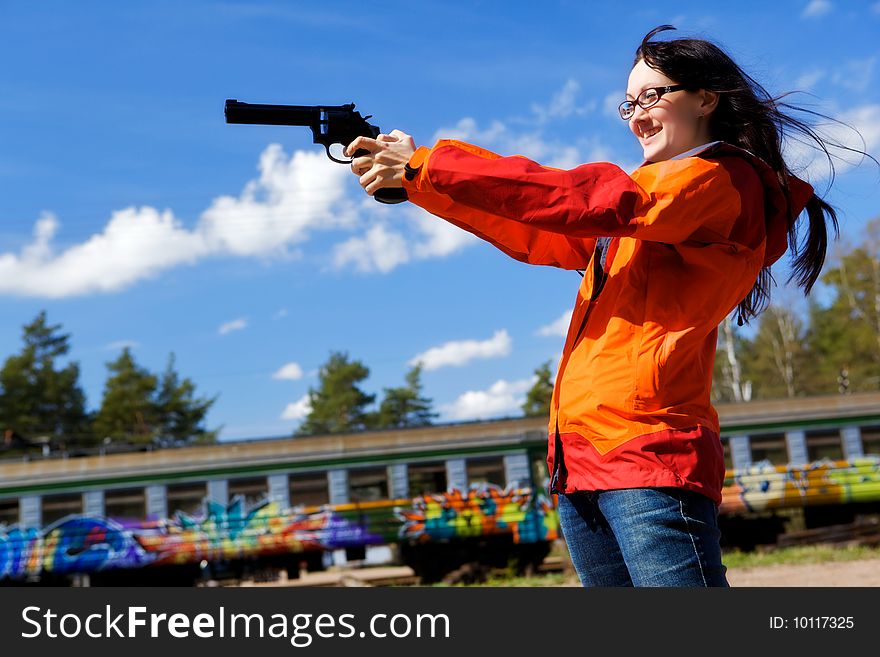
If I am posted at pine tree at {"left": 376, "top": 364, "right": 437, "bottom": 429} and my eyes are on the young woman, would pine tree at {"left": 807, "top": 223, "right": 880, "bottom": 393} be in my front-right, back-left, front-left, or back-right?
front-left

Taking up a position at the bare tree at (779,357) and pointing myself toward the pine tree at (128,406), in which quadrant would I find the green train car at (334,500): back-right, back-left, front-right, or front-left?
front-left

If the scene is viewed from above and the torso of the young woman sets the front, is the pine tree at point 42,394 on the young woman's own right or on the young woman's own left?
on the young woman's own right

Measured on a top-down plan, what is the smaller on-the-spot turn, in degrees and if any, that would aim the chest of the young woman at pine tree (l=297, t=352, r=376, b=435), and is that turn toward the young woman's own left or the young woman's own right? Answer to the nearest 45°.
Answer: approximately 90° to the young woman's own right

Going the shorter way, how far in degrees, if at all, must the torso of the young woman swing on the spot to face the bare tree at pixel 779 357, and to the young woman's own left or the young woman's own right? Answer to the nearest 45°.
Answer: approximately 90° to the young woman's own right

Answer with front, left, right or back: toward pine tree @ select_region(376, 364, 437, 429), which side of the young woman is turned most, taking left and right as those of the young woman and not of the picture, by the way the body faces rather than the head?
right

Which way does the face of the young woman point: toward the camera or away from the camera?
toward the camera

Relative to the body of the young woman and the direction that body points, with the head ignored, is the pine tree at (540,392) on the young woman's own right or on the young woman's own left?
on the young woman's own right

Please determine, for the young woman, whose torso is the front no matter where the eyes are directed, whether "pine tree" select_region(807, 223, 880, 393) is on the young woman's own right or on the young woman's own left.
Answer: on the young woman's own right

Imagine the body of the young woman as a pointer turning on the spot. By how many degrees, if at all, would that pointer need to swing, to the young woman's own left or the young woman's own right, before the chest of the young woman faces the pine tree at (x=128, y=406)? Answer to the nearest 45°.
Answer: approximately 45° to the young woman's own right

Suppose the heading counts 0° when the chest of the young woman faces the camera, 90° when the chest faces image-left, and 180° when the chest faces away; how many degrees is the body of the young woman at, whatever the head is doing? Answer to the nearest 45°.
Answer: approximately 90°
